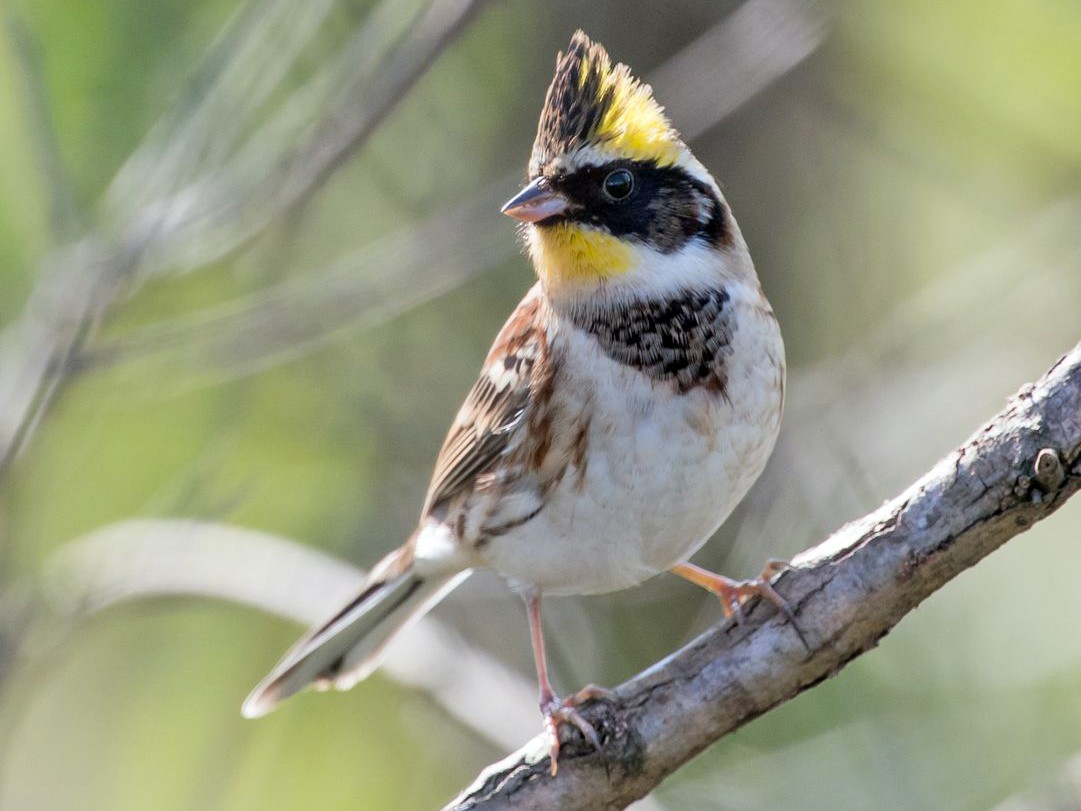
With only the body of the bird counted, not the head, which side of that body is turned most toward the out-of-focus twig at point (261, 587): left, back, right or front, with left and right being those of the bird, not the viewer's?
back

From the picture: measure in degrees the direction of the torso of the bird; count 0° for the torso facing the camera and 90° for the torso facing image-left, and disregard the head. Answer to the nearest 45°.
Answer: approximately 315°
